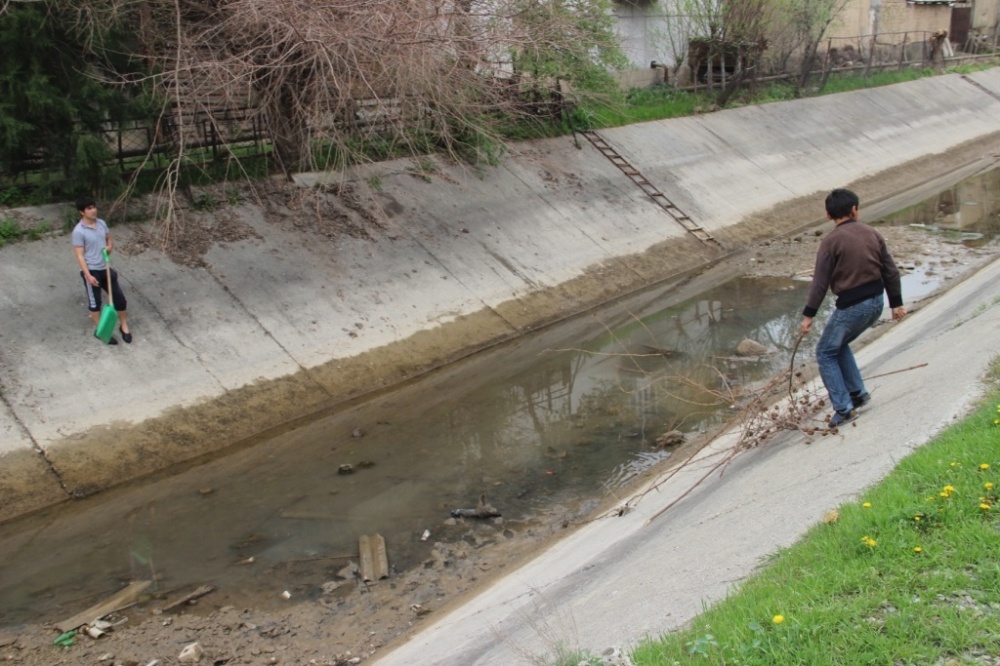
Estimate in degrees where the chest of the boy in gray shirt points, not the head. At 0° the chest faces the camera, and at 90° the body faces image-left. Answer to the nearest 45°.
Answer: approximately 315°

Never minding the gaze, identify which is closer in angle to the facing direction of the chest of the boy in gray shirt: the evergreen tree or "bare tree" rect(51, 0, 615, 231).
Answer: the bare tree

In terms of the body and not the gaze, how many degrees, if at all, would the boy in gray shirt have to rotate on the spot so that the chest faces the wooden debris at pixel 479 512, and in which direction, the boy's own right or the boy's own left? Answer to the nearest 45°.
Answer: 0° — they already face it

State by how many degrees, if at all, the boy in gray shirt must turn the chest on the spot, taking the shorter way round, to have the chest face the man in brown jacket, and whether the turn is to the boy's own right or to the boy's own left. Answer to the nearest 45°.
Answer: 0° — they already face them

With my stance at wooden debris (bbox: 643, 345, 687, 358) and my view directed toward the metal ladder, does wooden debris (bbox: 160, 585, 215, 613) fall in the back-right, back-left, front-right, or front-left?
back-left
